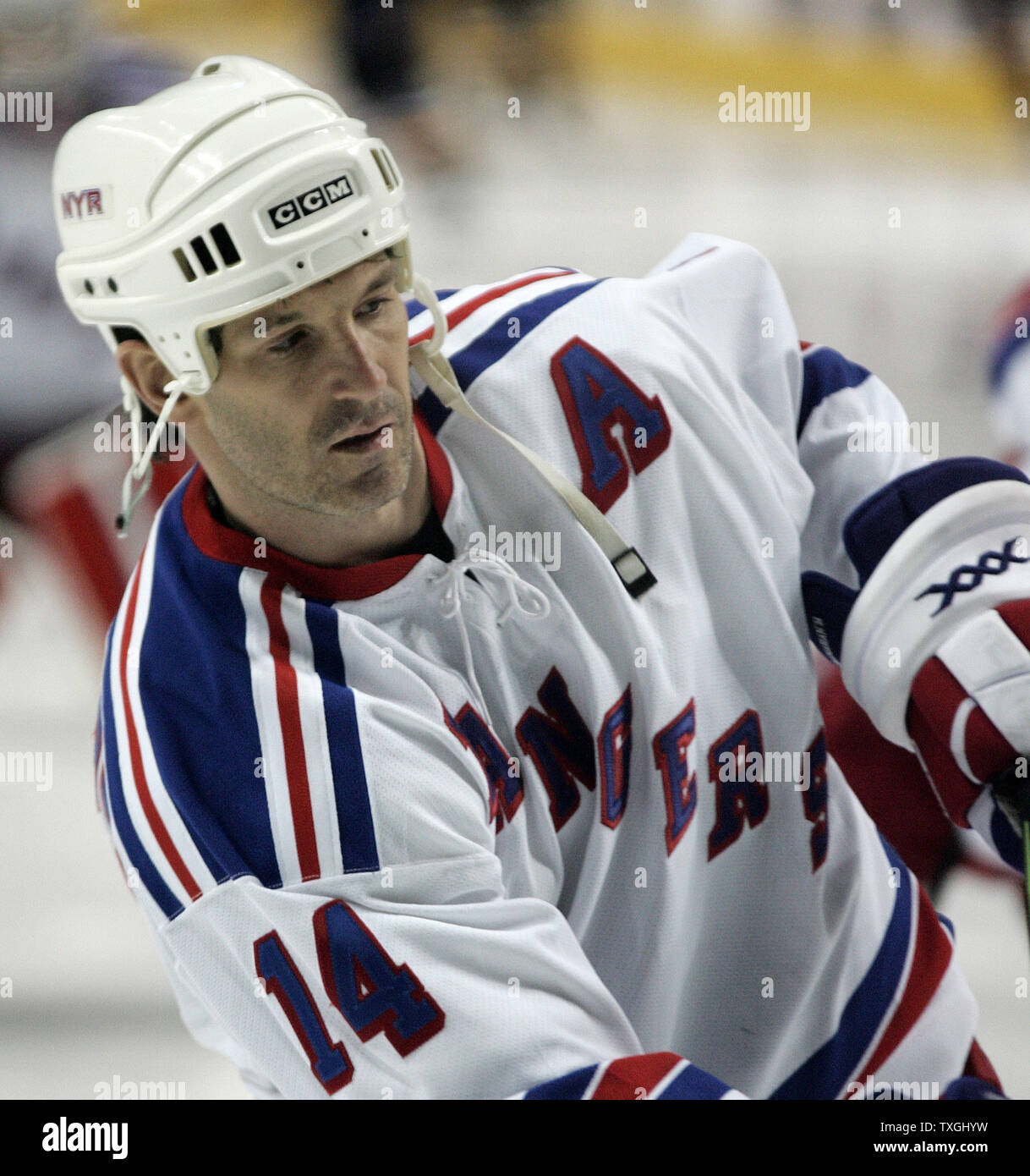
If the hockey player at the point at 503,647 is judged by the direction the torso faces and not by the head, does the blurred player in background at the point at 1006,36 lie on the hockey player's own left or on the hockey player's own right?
on the hockey player's own left

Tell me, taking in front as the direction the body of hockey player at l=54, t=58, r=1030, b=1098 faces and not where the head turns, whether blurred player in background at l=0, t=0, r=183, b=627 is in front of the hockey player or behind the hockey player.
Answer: behind

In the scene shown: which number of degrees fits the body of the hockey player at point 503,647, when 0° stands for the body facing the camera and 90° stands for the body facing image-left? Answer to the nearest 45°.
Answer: approximately 315°
